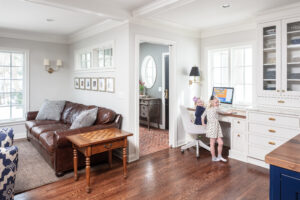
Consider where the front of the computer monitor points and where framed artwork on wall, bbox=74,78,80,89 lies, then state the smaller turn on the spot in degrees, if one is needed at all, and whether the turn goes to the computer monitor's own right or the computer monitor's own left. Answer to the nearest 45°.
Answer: approximately 45° to the computer monitor's own right

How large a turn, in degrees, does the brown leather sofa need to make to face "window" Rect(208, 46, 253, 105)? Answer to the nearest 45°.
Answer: approximately 135° to its left

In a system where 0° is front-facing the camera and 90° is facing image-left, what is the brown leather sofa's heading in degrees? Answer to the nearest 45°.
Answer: approximately 45°

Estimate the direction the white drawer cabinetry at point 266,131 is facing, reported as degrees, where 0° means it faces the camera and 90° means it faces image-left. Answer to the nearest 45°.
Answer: approximately 45°

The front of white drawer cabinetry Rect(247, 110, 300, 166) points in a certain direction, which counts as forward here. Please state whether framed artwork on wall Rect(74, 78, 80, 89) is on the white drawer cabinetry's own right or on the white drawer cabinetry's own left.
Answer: on the white drawer cabinetry's own right

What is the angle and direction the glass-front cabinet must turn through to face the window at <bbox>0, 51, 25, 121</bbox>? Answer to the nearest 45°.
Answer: approximately 45° to its right

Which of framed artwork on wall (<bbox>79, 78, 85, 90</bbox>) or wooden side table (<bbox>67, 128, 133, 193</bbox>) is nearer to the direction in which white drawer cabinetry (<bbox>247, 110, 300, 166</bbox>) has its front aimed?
the wooden side table

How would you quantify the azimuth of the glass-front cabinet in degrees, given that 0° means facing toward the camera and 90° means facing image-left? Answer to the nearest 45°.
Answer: approximately 45°
